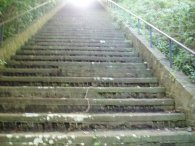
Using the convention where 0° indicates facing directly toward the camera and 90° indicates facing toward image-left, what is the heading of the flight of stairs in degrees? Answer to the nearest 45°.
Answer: approximately 0°
